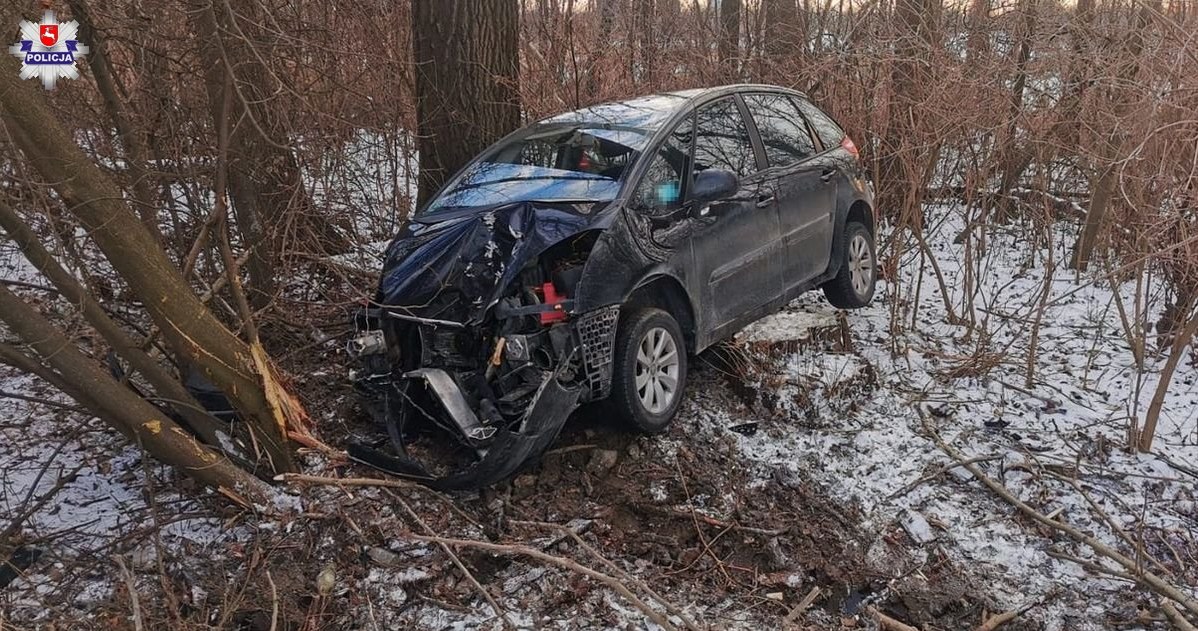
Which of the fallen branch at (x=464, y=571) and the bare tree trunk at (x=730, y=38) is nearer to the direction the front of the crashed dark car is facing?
the fallen branch

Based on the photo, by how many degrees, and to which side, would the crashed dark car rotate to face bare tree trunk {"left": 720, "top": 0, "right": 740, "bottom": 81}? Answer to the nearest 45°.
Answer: approximately 135° to its right

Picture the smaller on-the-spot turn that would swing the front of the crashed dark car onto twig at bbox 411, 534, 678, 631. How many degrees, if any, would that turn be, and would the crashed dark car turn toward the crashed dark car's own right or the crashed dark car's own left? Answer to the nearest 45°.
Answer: approximately 45° to the crashed dark car's own left

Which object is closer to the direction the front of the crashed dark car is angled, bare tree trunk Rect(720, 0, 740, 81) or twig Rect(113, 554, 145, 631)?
the twig

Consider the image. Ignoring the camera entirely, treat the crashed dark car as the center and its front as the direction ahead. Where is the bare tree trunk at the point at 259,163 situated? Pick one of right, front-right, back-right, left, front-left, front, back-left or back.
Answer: right

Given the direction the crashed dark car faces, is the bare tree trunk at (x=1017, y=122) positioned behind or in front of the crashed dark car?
behind

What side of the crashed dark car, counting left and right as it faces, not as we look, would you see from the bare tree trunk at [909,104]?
back

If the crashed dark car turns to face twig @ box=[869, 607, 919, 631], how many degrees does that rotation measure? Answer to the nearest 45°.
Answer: approximately 90° to its left

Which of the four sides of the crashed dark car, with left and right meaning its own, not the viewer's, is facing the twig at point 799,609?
left

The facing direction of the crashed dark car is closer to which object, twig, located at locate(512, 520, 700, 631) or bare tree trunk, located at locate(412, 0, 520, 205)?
the twig

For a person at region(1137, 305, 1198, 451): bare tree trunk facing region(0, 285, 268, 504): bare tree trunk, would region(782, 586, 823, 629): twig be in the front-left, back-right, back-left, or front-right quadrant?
front-left

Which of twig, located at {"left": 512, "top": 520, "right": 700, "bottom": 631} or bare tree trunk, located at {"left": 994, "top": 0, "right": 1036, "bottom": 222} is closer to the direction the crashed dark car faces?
the twig

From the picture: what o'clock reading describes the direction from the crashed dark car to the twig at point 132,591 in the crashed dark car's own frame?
The twig is roughly at 12 o'clock from the crashed dark car.

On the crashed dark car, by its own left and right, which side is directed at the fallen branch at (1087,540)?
left

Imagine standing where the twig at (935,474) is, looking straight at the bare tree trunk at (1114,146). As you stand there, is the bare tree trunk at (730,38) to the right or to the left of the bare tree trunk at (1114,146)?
left
